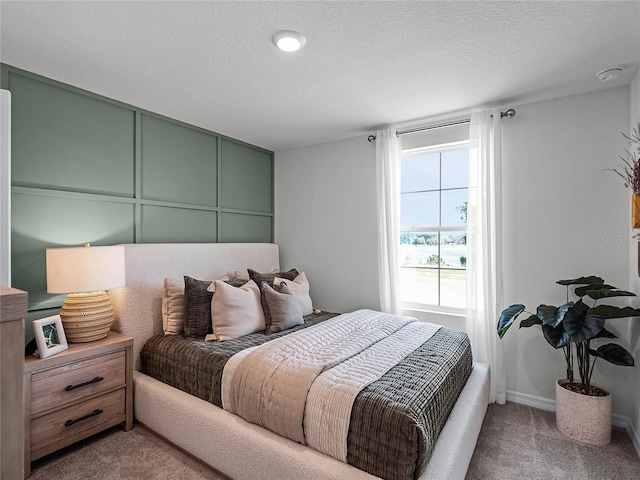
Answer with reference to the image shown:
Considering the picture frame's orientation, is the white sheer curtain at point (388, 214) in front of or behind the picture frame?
in front

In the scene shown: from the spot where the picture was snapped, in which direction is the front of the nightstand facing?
facing the viewer and to the right of the viewer

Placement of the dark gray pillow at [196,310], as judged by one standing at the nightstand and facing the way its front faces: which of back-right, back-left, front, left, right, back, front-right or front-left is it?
front-left

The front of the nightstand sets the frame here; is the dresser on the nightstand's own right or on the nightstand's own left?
on the nightstand's own right

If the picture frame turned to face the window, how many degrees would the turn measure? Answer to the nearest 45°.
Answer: approximately 45° to its left

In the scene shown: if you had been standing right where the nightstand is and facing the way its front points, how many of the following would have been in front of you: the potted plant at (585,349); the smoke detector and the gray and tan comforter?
3

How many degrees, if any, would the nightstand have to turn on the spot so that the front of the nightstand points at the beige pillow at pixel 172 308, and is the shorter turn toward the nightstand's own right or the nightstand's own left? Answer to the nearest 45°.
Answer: approximately 45° to the nightstand's own left

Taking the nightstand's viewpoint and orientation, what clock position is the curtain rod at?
The curtain rod is roughly at 11 o'clock from the nightstand.
